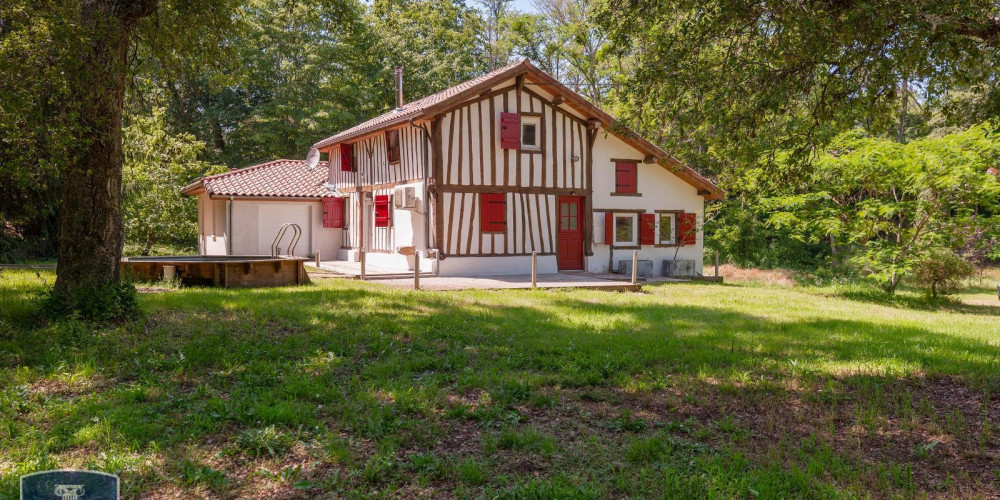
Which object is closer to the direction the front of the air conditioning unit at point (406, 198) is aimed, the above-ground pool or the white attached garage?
the above-ground pool

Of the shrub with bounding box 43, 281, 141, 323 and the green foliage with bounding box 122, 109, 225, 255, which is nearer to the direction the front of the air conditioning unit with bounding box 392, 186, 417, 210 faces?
the shrub

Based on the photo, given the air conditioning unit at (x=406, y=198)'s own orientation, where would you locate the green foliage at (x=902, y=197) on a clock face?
The green foliage is roughly at 8 o'clock from the air conditioning unit.

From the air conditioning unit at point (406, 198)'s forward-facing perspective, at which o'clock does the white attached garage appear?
The white attached garage is roughly at 3 o'clock from the air conditioning unit.

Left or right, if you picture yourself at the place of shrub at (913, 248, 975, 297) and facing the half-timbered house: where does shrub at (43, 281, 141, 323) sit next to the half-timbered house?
left

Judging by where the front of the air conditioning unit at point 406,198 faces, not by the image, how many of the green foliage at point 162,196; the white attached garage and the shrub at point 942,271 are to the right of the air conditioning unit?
2

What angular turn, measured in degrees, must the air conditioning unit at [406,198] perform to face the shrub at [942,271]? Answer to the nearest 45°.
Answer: approximately 135° to its left

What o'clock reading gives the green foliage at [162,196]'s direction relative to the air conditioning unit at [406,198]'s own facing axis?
The green foliage is roughly at 3 o'clock from the air conditioning unit.

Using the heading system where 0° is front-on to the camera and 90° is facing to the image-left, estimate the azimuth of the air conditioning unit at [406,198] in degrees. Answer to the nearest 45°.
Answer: approximately 45°

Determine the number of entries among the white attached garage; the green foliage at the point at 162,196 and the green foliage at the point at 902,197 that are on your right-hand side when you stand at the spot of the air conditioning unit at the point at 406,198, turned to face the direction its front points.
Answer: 2

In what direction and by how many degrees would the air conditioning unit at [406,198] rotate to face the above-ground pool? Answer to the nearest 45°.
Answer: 0° — it already faces it
